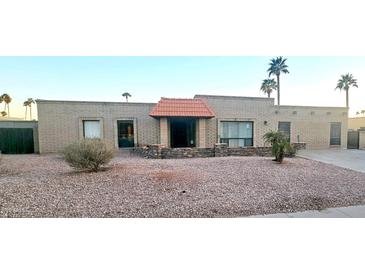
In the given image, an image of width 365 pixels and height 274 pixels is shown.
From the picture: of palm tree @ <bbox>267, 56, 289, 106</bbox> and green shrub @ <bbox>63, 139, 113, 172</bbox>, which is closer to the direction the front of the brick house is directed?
the green shrub

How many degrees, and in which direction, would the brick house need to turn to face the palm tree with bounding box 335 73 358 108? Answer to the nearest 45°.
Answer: approximately 135° to its left

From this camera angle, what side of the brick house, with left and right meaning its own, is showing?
front

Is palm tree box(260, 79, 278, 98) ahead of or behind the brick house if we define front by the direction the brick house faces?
behind

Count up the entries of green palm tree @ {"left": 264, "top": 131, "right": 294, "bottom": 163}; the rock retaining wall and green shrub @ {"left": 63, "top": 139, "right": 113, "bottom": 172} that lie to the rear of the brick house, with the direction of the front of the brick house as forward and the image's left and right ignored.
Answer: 0

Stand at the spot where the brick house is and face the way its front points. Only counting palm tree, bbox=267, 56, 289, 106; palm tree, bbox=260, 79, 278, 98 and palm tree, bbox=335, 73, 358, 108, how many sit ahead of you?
0

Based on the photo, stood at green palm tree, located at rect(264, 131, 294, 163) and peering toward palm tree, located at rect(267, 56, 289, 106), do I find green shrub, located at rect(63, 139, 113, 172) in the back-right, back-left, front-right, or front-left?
back-left

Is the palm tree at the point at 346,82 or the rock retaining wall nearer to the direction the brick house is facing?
the rock retaining wall

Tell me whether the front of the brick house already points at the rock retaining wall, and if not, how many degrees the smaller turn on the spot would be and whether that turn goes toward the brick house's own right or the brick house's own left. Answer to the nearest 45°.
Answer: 0° — it already faces it

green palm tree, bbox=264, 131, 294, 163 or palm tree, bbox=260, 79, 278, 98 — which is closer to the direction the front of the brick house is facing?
the green palm tree

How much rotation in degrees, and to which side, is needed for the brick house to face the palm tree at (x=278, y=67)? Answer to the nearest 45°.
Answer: approximately 135° to its left

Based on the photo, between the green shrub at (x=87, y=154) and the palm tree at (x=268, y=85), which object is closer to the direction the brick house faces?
the green shrub
